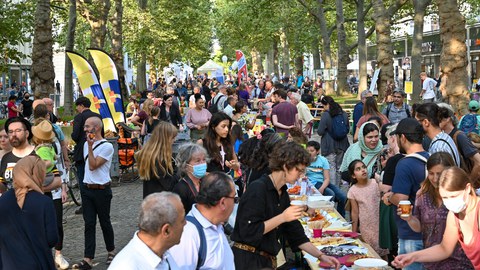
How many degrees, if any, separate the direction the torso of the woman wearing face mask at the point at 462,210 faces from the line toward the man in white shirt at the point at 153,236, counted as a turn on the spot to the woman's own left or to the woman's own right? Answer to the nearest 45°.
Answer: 0° — they already face them

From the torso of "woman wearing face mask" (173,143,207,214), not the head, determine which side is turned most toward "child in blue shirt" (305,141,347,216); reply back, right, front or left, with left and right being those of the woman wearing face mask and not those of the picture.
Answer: left

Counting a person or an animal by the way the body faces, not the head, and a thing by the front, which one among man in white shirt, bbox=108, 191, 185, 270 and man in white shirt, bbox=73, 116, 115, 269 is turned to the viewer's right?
man in white shirt, bbox=108, 191, 185, 270

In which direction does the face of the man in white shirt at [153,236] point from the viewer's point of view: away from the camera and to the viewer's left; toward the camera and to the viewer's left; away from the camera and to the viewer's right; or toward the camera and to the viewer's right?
away from the camera and to the viewer's right

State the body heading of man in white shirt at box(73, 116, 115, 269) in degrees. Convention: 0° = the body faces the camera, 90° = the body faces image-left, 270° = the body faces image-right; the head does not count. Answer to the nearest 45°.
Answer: approximately 45°

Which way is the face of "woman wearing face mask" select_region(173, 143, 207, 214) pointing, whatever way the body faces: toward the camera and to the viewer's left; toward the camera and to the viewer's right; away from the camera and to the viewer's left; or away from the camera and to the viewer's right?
toward the camera and to the viewer's right

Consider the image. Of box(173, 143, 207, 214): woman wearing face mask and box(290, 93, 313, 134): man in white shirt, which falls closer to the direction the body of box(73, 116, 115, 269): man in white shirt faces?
the woman wearing face mask
